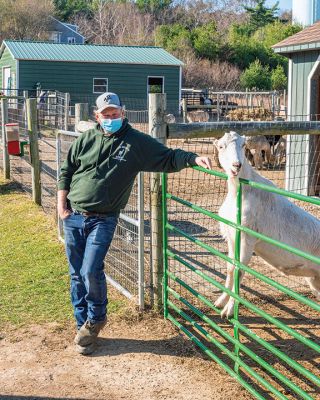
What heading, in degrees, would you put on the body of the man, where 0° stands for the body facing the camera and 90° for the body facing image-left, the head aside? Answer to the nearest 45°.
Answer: approximately 0°

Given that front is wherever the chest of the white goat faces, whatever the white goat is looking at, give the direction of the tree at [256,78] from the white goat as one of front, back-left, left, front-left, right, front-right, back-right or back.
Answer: back-right

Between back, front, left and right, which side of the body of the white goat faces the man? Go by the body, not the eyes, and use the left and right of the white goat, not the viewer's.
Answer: front

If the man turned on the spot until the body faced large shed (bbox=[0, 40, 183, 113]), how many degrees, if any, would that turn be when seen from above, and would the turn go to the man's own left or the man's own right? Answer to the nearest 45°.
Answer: approximately 180°

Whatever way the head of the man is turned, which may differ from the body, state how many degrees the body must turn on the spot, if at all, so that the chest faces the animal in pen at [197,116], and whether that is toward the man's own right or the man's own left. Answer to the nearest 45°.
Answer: approximately 180°

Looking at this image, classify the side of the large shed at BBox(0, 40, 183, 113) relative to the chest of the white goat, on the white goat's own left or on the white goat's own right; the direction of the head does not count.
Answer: on the white goat's own right

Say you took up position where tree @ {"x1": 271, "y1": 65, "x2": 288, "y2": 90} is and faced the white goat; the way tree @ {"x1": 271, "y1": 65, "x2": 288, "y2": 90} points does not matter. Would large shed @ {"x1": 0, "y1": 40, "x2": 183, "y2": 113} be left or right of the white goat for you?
right

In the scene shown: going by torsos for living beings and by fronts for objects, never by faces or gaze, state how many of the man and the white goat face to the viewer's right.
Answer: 0

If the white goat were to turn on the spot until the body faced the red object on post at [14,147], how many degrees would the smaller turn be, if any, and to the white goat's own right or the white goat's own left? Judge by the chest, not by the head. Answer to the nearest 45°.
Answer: approximately 90° to the white goat's own right

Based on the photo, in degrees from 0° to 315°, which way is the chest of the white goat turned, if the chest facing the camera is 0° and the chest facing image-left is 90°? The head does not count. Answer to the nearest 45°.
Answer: approximately 45°
